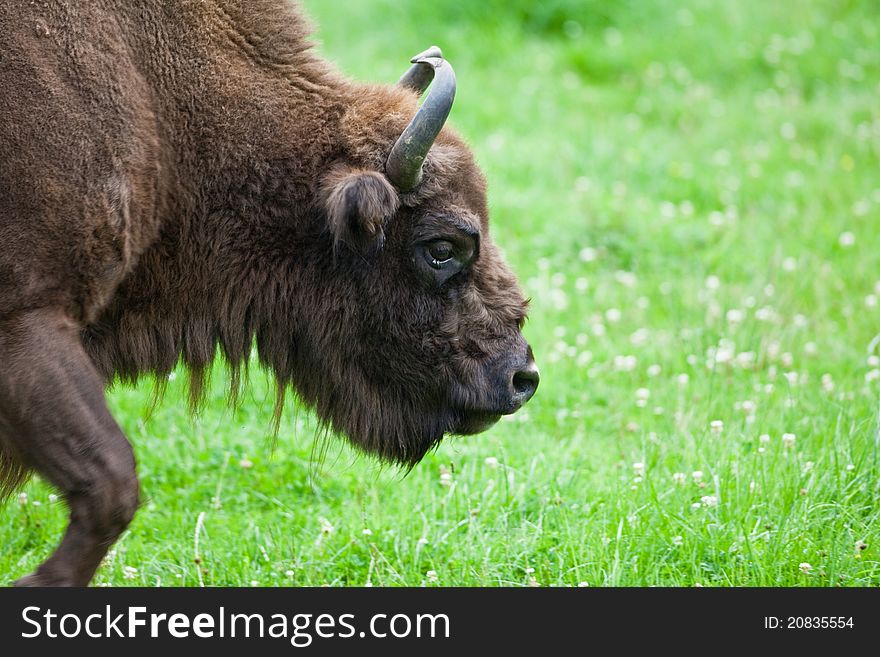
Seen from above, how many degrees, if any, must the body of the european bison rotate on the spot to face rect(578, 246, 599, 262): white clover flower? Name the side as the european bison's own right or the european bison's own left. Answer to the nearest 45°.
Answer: approximately 45° to the european bison's own left

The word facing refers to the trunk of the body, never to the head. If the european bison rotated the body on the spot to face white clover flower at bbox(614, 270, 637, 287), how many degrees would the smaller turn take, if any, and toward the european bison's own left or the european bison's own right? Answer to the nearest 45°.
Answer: approximately 45° to the european bison's own left

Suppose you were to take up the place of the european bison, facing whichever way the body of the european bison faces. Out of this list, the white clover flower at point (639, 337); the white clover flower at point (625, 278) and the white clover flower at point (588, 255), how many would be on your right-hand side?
0

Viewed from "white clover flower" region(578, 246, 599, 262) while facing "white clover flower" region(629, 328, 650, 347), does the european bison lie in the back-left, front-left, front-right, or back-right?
front-right

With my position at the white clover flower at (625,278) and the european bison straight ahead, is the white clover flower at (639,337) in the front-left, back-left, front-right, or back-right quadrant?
front-left

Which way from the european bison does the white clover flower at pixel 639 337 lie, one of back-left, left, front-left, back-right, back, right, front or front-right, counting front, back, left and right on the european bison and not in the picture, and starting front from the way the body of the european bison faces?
front-left

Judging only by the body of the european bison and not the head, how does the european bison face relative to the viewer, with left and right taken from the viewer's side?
facing to the right of the viewer
